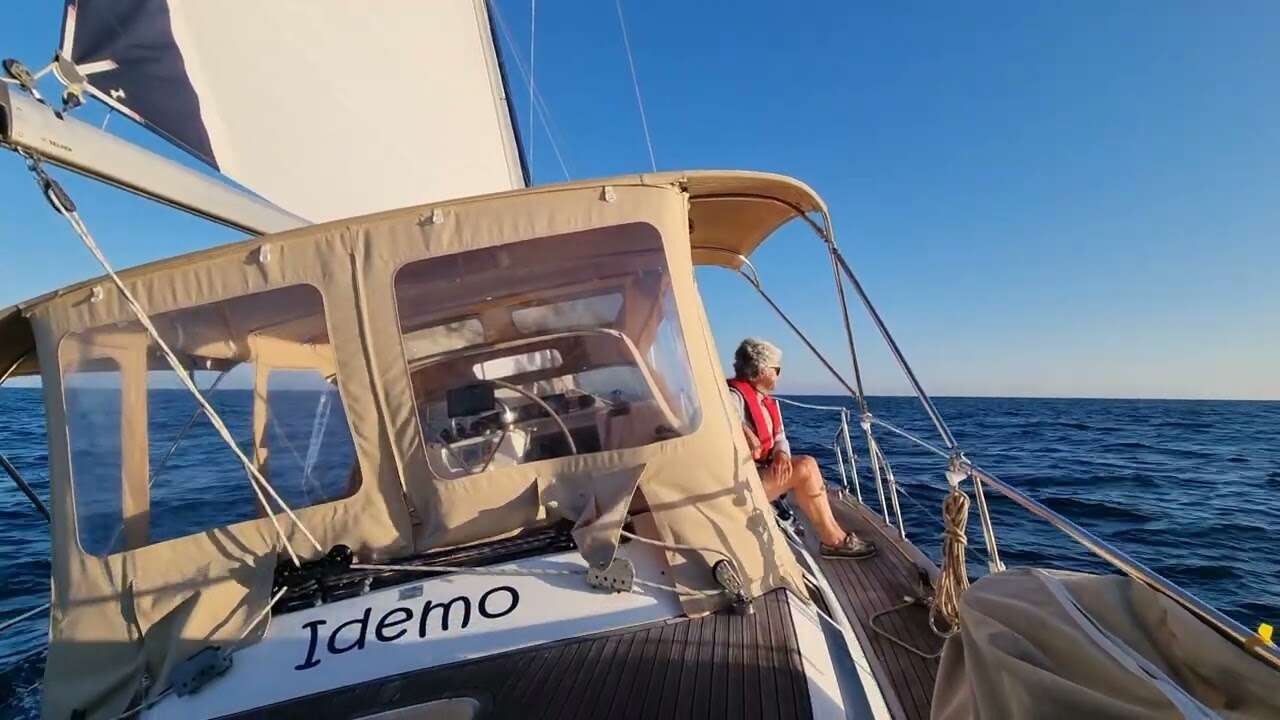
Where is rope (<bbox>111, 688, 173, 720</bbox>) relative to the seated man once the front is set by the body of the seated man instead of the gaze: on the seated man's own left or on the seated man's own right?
on the seated man's own right

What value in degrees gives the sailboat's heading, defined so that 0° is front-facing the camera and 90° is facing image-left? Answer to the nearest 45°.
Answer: approximately 180°

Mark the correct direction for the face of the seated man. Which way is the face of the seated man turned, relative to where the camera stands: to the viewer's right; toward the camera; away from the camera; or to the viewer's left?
to the viewer's right

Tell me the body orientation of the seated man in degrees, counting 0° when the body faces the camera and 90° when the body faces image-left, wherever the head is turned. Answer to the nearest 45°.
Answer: approximately 270°
